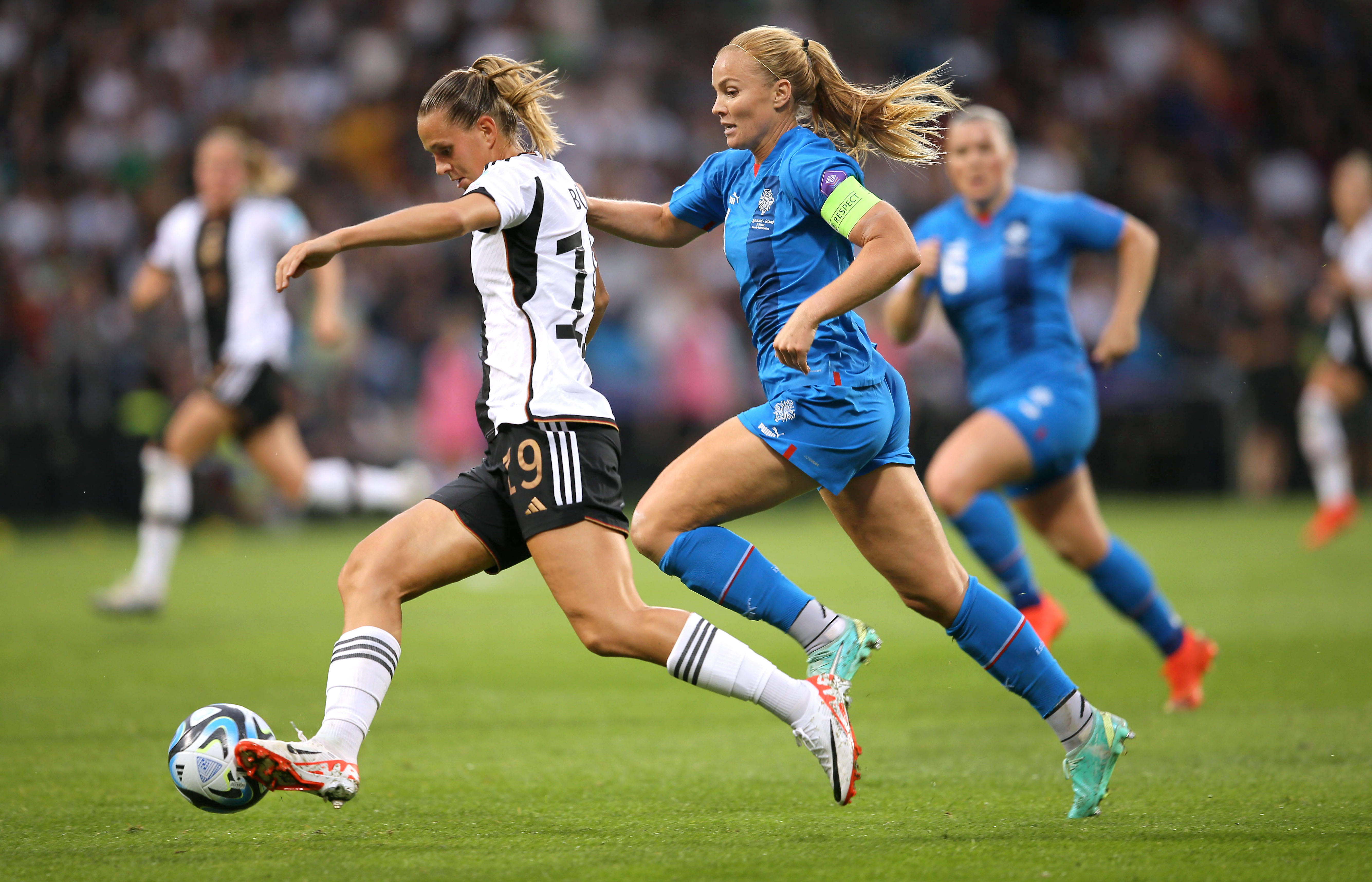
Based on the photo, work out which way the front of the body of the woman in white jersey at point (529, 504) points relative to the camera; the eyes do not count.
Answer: to the viewer's left

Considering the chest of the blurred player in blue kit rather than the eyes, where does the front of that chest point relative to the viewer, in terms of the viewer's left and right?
facing the viewer and to the left of the viewer

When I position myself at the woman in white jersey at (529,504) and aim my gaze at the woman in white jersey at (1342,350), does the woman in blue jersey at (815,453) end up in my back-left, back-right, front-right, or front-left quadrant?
front-right

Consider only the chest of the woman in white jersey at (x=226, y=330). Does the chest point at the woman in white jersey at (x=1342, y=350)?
no

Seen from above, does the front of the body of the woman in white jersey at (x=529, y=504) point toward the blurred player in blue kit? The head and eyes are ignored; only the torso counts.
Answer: no

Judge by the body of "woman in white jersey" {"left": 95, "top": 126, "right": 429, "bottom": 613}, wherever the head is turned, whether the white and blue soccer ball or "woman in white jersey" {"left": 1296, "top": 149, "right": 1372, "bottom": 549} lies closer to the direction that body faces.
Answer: the white and blue soccer ball

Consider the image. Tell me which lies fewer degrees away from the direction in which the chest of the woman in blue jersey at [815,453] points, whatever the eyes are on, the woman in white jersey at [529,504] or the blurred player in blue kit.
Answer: the woman in white jersey

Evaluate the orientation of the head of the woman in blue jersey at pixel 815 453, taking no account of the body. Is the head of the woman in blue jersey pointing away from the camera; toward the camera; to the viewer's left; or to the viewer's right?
to the viewer's left

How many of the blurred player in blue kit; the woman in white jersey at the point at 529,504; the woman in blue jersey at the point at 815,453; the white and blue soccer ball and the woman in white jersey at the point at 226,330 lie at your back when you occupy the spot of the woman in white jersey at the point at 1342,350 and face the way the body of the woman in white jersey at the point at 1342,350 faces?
0

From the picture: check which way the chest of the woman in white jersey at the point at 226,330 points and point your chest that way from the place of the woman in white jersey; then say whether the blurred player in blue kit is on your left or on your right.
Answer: on your left

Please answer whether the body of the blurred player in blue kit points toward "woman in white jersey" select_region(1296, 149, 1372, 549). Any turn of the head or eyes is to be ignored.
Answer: no

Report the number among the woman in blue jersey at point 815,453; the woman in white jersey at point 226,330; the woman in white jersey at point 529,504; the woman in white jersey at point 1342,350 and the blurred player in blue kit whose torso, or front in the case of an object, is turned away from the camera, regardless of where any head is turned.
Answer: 0

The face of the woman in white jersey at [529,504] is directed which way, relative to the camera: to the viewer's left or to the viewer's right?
to the viewer's left
